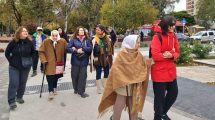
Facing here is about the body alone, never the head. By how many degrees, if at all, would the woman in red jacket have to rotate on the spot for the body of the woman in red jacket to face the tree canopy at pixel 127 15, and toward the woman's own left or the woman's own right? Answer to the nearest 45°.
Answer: approximately 135° to the woman's own left

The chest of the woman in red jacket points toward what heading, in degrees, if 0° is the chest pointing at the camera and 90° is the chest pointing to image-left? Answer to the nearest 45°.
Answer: approximately 315°

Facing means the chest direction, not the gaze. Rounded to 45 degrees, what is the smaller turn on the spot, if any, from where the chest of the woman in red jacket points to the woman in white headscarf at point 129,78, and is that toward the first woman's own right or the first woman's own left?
approximately 90° to the first woman's own right

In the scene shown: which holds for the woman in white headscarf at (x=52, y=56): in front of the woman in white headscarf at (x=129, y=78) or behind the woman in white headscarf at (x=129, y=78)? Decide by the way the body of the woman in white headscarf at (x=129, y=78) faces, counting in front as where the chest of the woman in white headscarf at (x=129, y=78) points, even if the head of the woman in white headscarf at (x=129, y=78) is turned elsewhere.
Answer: behind

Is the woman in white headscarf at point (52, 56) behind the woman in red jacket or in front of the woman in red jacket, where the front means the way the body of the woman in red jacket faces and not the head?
behind

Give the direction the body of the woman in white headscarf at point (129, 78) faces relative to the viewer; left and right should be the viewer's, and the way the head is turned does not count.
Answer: facing the viewer and to the right of the viewer

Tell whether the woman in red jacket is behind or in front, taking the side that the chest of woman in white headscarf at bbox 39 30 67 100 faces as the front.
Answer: in front

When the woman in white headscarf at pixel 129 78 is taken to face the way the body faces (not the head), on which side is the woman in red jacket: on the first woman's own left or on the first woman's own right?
on the first woman's own left

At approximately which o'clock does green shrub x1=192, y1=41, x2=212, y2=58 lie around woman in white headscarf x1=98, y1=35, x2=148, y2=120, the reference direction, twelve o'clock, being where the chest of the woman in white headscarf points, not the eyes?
The green shrub is roughly at 8 o'clock from the woman in white headscarf.

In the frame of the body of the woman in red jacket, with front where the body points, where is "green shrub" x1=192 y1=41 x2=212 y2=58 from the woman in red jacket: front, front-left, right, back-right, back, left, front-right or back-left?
back-left

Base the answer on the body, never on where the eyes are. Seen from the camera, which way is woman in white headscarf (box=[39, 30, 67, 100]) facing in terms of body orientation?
toward the camera

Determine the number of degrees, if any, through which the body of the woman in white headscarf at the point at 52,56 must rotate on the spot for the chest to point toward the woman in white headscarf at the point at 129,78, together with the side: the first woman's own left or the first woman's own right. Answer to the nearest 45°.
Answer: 0° — they already face them
